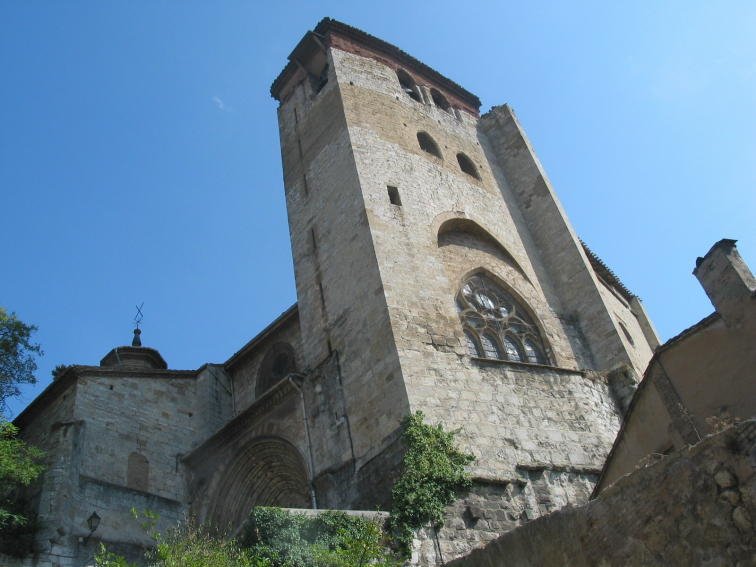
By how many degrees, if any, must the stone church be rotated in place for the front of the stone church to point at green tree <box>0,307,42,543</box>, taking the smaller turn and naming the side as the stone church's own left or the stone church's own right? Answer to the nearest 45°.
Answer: approximately 45° to the stone church's own right
